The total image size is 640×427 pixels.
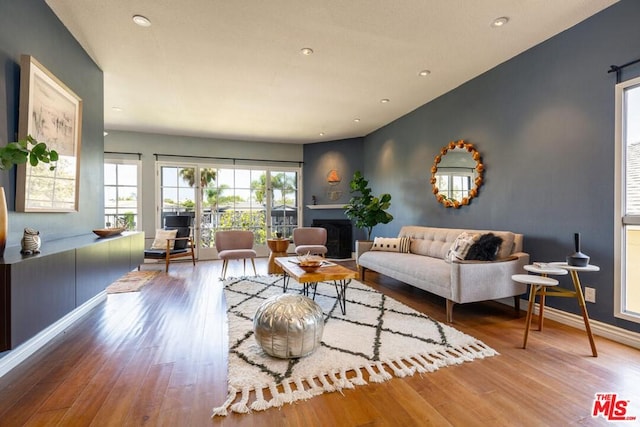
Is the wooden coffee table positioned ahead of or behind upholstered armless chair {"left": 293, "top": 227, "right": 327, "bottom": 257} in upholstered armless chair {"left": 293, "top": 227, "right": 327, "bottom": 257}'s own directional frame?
ahead

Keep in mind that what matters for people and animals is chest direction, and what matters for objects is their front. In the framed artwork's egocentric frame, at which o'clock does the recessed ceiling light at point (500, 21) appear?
The recessed ceiling light is roughly at 12 o'clock from the framed artwork.

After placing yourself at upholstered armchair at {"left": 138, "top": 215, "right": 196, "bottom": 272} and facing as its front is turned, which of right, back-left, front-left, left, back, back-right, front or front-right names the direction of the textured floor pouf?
front-left

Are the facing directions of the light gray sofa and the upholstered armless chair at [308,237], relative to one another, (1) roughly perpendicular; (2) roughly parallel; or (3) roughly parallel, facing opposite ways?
roughly perpendicular
